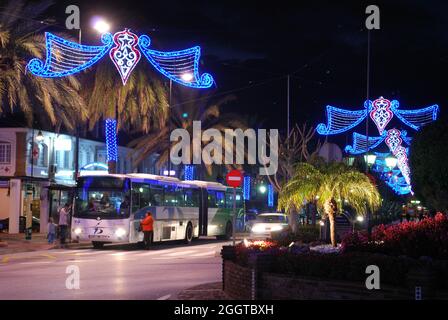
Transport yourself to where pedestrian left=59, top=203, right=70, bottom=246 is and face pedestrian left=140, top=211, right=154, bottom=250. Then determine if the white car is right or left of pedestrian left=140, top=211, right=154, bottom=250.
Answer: left

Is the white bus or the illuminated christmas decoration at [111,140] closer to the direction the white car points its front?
the white bus

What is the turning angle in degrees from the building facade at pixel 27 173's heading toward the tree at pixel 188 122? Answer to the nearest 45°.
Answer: approximately 45° to its left

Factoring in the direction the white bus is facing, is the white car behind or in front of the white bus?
behind

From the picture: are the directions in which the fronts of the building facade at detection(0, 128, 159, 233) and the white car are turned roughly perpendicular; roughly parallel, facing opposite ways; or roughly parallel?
roughly perpendicular

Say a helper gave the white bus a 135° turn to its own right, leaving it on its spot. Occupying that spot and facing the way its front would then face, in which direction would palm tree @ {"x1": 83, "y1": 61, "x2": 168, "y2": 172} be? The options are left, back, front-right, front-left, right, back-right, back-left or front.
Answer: front

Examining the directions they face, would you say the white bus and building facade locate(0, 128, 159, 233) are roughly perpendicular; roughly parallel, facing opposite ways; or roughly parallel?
roughly perpendicular

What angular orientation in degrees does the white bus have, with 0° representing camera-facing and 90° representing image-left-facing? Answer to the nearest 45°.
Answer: approximately 45°

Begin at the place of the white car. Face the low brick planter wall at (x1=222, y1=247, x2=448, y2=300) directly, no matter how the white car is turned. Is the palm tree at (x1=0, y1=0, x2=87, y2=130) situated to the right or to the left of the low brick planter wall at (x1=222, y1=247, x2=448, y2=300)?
right

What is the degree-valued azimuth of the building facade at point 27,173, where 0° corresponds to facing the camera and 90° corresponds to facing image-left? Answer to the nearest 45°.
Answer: approximately 315°
